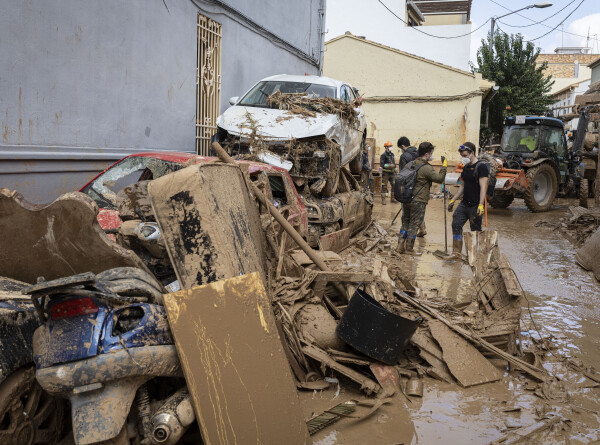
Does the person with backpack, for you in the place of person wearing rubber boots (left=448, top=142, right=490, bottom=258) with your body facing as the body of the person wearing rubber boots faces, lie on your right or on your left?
on your right

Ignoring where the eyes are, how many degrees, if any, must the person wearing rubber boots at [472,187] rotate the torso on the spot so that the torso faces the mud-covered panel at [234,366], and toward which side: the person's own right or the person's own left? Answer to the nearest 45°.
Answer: approximately 45° to the person's own left

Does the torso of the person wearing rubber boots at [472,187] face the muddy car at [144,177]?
yes

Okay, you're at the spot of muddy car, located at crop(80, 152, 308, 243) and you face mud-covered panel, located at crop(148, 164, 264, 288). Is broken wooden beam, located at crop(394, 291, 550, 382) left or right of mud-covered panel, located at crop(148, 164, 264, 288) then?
left

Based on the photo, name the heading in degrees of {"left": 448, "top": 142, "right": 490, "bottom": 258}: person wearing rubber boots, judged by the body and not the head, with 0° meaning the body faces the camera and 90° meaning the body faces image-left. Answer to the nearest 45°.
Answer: approximately 45°

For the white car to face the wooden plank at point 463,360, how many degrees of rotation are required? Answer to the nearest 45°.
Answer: approximately 45° to its left

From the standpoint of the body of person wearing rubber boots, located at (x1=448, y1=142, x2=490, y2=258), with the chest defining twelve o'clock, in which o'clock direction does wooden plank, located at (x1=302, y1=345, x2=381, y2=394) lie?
The wooden plank is roughly at 11 o'clock from the person wearing rubber boots.

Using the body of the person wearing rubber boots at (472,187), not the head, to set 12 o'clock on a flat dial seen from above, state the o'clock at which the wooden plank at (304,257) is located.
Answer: The wooden plank is roughly at 11 o'clock from the person wearing rubber boots.

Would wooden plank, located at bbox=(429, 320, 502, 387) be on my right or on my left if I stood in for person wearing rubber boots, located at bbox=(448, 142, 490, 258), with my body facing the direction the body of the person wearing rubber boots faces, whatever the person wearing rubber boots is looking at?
on my left

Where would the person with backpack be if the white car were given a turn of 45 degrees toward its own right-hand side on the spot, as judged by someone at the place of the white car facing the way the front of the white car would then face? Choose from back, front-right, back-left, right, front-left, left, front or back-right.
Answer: back

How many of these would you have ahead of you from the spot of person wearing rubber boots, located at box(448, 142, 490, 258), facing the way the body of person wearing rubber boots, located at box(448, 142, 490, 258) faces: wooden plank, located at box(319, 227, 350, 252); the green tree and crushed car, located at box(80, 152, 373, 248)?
2
